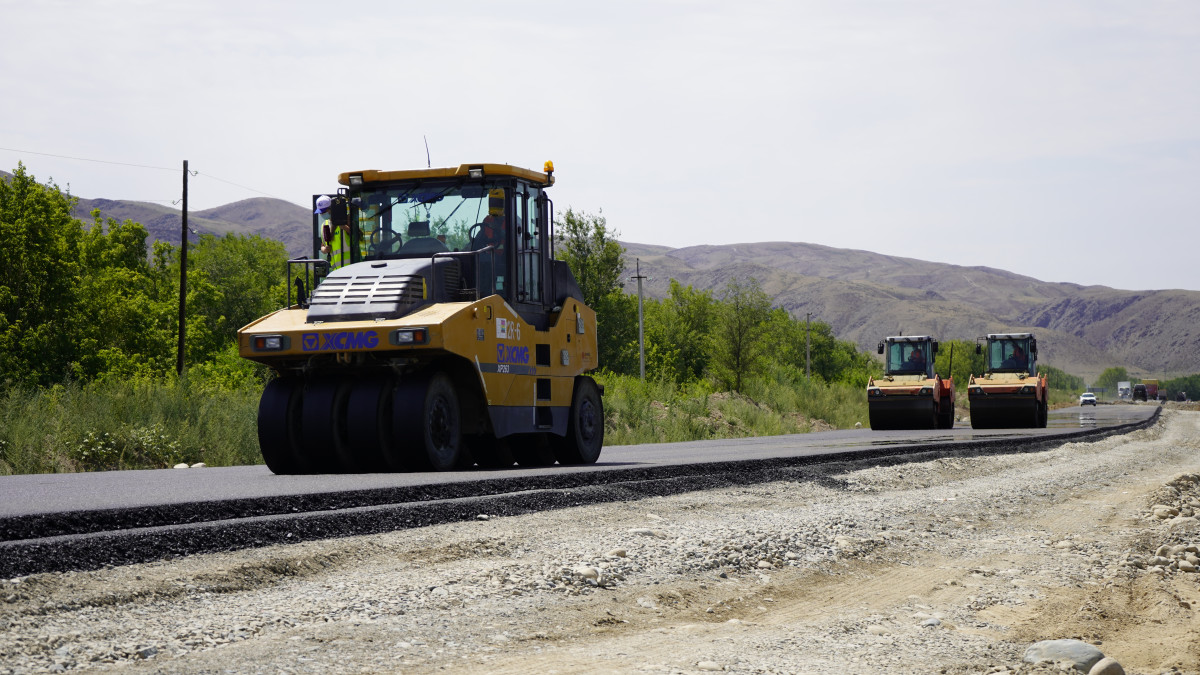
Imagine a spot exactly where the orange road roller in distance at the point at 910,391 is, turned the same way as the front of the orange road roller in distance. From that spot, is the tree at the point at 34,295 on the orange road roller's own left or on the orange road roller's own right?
on the orange road roller's own right

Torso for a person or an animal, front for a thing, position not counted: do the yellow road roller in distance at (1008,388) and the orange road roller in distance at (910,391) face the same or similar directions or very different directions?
same or similar directions

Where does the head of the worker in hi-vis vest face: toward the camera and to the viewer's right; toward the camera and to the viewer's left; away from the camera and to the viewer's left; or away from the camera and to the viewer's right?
toward the camera and to the viewer's left

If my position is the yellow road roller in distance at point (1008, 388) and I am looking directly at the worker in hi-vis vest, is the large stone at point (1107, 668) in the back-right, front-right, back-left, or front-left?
front-left

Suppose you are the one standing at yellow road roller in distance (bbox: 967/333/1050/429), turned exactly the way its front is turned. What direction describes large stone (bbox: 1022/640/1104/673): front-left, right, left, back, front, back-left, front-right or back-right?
front

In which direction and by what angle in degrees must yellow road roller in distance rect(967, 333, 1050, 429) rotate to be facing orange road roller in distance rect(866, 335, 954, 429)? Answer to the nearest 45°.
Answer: approximately 45° to its right

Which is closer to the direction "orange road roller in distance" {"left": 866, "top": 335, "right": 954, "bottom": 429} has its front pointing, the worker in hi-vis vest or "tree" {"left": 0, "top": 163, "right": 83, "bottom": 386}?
the worker in hi-vis vest

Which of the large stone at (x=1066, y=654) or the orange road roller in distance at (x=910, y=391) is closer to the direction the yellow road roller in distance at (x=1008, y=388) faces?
the large stone

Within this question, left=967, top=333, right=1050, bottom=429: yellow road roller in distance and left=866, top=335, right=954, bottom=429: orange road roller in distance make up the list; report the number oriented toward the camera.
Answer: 2

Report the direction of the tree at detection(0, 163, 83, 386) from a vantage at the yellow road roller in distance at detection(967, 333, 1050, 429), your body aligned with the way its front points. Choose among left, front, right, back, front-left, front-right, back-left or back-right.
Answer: right

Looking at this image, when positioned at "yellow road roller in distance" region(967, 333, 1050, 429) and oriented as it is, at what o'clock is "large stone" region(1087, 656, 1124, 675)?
The large stone is roughly at 12 o'clock from the yellow road roller in distance.

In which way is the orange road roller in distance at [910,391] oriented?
toward the camera

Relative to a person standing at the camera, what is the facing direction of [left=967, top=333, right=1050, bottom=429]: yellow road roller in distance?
facing the viewer

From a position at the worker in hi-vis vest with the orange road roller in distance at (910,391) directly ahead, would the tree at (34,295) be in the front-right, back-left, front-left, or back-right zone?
front-left

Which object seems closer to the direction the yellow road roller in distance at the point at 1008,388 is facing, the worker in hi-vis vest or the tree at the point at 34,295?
the worker in hi-vis vest

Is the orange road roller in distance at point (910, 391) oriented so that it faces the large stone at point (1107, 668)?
yes

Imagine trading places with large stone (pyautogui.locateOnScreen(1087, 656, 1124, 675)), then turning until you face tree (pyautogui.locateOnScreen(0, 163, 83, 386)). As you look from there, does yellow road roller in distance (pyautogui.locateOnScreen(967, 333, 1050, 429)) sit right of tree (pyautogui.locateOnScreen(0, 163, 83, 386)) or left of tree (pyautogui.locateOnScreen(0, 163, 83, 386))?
right
